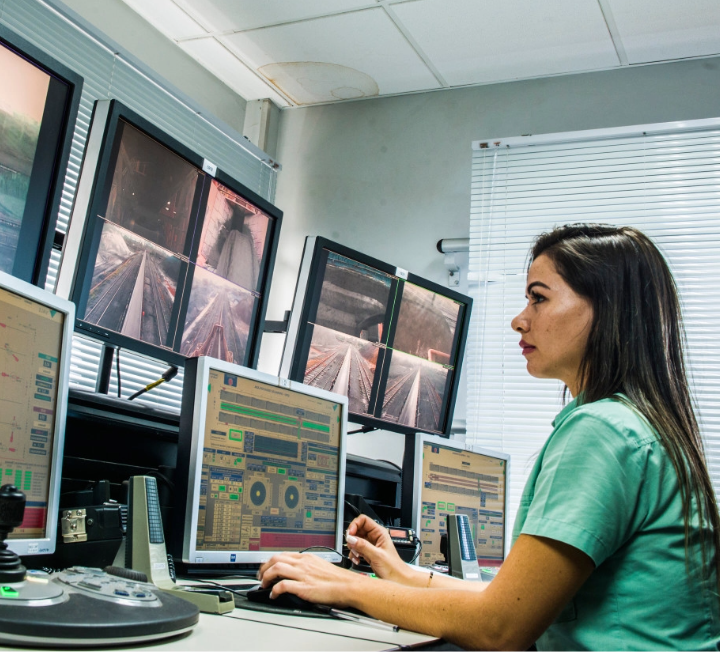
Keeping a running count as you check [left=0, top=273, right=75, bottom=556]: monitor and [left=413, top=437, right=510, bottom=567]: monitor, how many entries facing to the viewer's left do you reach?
0

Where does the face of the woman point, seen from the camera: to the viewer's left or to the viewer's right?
to the viewer's left

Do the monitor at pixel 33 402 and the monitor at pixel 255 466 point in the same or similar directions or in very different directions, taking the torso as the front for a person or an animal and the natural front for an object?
same or similar directions

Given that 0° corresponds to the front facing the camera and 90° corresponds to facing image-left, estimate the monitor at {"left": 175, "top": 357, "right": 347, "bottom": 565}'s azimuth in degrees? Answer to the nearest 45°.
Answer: approximately 315°

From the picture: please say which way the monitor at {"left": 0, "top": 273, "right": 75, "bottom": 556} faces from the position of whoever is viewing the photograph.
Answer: facing the viewer and to the right of the viewer

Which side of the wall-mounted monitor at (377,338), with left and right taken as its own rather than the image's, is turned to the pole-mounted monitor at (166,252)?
right

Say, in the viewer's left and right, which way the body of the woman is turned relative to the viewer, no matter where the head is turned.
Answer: facing to the left of the viewer

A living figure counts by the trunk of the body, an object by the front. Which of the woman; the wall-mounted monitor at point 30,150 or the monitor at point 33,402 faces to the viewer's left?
the woman

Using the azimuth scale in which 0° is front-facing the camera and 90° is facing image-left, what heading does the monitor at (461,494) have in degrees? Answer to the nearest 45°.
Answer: approximately 315°

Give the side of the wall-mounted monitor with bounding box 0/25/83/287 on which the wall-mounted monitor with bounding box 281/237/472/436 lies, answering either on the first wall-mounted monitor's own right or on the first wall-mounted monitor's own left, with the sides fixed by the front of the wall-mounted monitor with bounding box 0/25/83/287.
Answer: on the first wall-mounted monitor's own left

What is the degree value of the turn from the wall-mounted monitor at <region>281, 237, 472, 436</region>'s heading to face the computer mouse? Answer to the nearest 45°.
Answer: approximately 45° to its right
